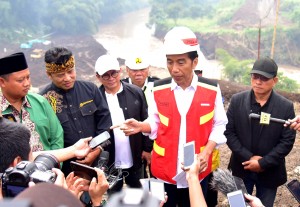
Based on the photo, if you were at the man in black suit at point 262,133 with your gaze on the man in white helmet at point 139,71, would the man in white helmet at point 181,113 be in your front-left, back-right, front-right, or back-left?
front-left

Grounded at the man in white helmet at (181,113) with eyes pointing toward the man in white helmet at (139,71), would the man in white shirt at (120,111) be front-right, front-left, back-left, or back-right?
front-left

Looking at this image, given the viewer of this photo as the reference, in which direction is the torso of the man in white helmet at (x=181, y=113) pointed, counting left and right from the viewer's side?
facing the viewer

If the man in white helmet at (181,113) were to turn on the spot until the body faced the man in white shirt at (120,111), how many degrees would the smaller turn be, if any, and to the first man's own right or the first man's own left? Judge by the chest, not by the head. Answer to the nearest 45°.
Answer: approximately 135° to the first man's own right

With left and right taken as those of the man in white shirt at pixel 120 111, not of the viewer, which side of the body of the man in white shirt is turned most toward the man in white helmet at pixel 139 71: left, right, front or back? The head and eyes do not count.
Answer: back

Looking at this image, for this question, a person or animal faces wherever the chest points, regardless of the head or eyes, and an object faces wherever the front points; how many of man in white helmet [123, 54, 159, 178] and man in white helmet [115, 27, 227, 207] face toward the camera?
2

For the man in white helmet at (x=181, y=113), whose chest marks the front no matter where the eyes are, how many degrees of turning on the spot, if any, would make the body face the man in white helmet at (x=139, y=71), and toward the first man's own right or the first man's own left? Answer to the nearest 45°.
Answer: approximately 180°

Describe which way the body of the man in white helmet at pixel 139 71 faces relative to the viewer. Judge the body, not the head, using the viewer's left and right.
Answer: facing the viewer

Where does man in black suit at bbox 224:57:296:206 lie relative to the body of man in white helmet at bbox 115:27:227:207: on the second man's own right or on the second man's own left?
on the second man's own left

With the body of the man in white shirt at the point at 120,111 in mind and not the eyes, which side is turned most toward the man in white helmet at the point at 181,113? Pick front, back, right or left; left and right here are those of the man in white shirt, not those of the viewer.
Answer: left

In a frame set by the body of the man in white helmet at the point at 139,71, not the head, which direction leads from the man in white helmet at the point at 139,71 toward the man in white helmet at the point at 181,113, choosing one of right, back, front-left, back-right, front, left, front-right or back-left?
front

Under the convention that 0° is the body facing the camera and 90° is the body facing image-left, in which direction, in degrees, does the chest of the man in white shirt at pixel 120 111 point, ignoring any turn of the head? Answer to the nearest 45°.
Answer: approximately 45°
